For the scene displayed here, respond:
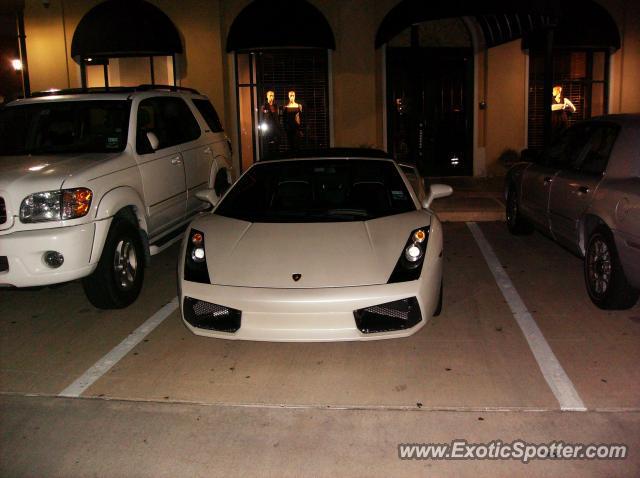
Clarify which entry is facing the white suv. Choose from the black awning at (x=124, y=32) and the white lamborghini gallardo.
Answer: the black awning

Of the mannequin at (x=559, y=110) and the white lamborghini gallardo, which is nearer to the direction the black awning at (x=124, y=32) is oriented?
the white lamborghini gallardo

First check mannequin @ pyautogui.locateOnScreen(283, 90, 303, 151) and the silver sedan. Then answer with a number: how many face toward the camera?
1

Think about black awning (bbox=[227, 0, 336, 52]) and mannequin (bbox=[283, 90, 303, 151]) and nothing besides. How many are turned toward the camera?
2

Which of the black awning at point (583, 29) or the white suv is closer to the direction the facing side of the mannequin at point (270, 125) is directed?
the white suv

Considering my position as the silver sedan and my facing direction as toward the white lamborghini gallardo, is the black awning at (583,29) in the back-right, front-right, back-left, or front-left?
back-right

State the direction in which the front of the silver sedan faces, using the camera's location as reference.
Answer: facing away from the viewer and to the left of the viewer

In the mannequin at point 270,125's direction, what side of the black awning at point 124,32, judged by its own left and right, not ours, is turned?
left
